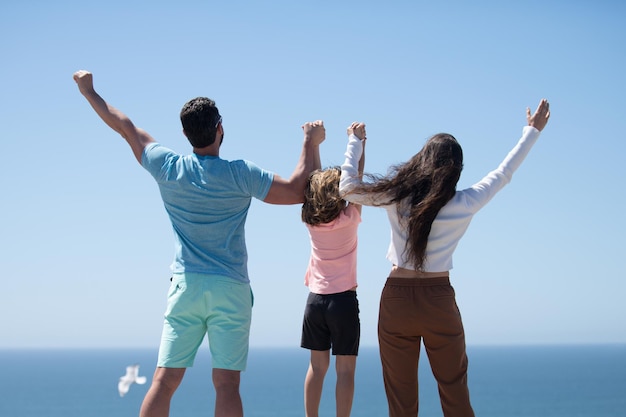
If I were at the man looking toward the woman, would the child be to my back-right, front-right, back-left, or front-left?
front-left

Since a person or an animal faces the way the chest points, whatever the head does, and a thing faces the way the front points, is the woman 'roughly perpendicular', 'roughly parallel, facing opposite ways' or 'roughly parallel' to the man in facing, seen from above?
roughly parallel

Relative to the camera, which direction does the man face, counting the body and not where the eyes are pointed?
away from the camera

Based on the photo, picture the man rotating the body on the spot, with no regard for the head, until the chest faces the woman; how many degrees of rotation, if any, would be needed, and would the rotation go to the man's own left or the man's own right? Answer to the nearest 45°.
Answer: approximately 90° to the man's own right

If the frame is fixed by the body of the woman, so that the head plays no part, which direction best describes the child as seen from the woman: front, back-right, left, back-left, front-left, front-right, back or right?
front-left

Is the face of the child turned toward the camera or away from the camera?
away from the camera

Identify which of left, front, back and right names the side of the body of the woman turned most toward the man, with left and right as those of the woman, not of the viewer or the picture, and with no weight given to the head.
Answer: left

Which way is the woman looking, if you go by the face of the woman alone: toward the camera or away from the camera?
away from the camera

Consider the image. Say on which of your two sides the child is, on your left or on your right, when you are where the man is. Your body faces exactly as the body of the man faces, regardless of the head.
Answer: on your right

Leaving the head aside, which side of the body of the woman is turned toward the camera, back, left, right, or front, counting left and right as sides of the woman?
back

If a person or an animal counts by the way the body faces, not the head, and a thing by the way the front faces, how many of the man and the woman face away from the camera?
2
